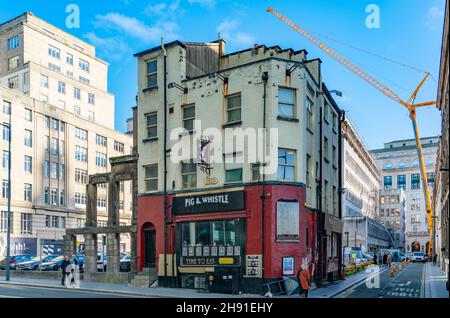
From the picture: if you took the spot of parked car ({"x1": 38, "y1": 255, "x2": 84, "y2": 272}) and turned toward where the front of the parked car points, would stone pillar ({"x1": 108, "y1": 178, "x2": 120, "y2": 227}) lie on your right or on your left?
on your left

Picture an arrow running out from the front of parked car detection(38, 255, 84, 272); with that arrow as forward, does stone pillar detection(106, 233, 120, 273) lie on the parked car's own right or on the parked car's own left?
on the parked car's own left

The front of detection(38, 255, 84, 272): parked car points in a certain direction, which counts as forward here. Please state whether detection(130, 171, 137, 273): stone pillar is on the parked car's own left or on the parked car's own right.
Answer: on the parked car's own left

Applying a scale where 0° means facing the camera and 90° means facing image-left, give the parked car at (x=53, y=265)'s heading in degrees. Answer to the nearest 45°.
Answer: approximately 45°

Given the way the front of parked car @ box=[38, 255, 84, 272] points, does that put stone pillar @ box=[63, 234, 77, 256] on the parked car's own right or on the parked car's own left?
on the parked car's own left
